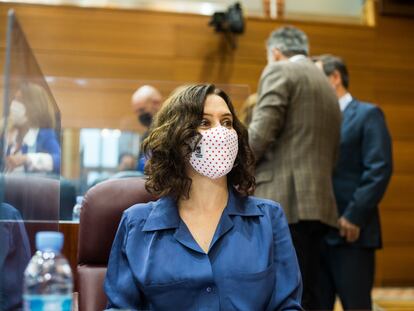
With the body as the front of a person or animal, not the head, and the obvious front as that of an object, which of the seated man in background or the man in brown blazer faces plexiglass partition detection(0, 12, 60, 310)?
the seated man in background

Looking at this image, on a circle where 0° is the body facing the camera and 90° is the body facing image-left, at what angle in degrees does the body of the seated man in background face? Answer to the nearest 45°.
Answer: approximately 0°
